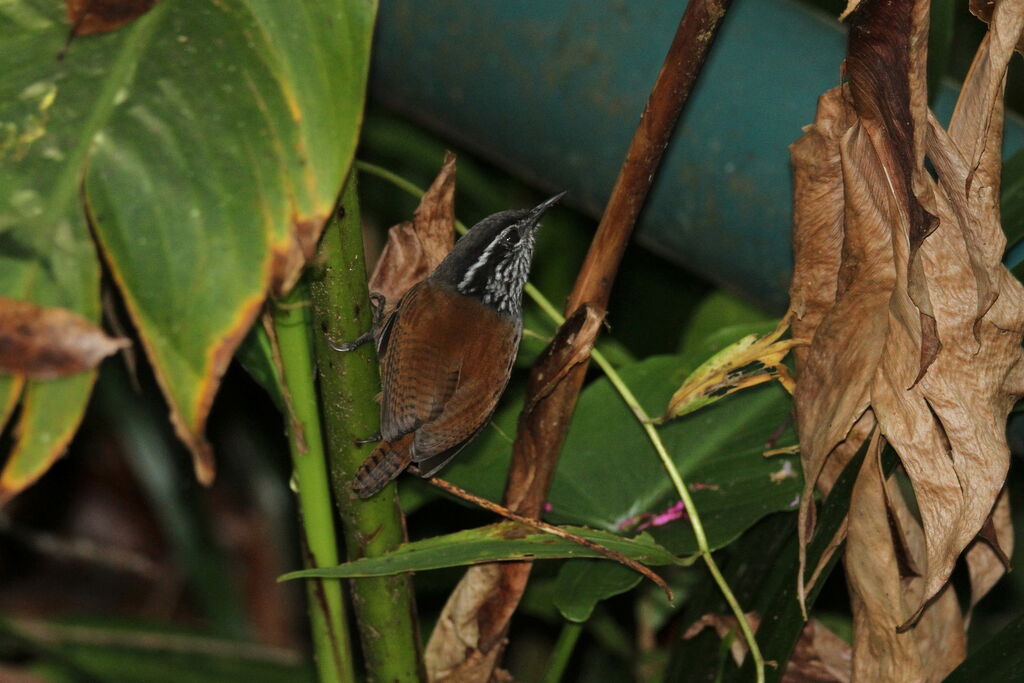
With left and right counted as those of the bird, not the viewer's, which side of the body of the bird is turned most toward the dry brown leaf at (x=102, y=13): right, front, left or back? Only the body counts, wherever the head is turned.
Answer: left

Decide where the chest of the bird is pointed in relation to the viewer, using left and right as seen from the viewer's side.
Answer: facing away from the viewer and to the right of the viewer

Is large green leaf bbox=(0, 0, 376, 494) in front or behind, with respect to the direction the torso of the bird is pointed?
behind

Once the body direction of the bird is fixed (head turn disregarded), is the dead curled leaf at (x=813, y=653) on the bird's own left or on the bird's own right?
on the bird's own right

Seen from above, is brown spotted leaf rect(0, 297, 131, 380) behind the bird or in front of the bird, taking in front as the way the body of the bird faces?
behind
